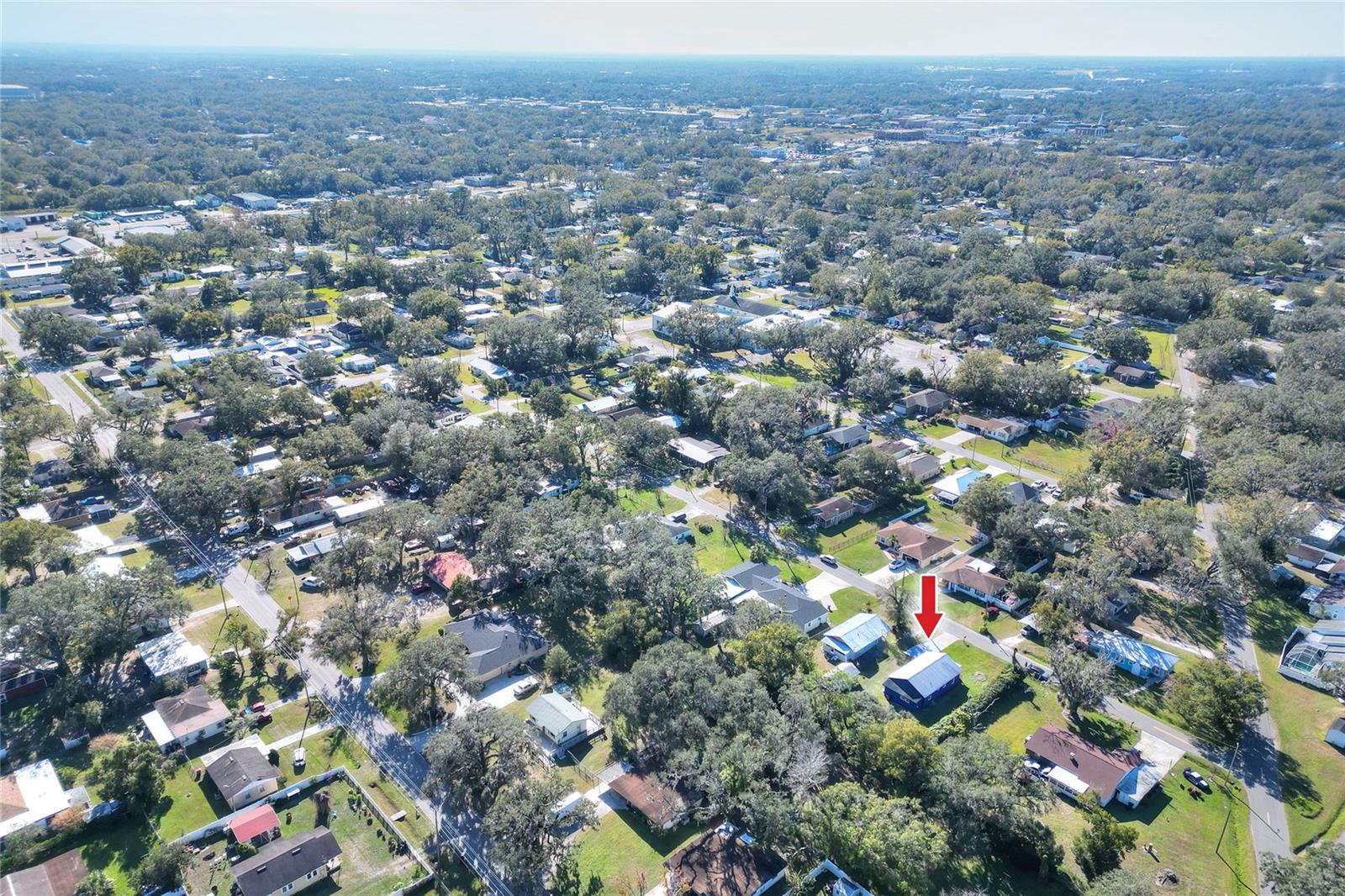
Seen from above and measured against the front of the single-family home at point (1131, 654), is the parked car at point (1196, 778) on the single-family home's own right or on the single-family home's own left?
on the single-family home's own left

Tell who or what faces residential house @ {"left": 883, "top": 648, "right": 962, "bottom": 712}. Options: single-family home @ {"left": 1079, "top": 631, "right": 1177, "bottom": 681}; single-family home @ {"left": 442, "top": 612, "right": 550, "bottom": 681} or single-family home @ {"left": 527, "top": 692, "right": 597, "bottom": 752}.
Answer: single-family home @ {"left": 1079, "top": 631, "right": 1177, "bottom": 681}

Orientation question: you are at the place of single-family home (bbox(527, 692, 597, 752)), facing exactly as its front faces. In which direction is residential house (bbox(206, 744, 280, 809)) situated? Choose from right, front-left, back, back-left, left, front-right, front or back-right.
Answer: front-right

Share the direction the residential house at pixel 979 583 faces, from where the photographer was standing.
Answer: facing the viewer and to the left of the viewer

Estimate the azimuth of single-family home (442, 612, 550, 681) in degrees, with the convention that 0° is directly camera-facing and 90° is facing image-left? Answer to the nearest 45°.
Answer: approximately 45°

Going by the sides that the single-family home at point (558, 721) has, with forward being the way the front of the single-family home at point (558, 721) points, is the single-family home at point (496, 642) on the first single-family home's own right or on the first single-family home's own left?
on the first single-family home's own right

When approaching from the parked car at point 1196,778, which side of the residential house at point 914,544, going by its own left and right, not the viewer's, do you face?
left

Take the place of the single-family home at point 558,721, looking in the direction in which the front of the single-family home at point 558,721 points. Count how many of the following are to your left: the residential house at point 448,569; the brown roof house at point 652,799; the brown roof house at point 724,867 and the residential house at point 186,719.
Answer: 2

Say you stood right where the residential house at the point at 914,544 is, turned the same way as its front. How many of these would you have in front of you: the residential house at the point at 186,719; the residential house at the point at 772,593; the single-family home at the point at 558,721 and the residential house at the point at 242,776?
4

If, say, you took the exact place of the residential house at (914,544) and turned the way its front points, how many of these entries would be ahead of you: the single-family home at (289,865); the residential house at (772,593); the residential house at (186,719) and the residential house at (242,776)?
4

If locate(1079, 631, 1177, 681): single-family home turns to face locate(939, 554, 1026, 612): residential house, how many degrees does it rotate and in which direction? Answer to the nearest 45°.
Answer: approximately 45° to its right

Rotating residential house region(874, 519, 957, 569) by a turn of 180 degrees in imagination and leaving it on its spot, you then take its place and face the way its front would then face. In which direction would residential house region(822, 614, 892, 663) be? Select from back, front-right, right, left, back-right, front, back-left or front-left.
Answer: back-right

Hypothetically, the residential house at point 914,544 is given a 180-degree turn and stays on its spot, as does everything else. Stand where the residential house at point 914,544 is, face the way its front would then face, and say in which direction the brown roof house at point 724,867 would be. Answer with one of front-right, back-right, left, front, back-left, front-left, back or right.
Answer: back-right

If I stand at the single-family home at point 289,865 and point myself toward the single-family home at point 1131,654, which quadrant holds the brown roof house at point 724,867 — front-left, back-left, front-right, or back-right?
front-right

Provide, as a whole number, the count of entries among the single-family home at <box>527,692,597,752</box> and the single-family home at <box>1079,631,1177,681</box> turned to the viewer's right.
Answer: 0

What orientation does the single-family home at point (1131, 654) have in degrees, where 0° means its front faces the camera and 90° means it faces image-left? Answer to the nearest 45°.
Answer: approximately 45°

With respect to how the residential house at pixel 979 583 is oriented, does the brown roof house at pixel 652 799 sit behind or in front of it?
in front

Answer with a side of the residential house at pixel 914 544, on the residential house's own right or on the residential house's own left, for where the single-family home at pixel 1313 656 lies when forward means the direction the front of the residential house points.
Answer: on the residential house's own left

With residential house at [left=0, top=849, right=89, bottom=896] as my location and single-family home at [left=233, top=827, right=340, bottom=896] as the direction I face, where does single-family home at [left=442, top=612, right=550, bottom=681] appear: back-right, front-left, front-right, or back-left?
front-left
